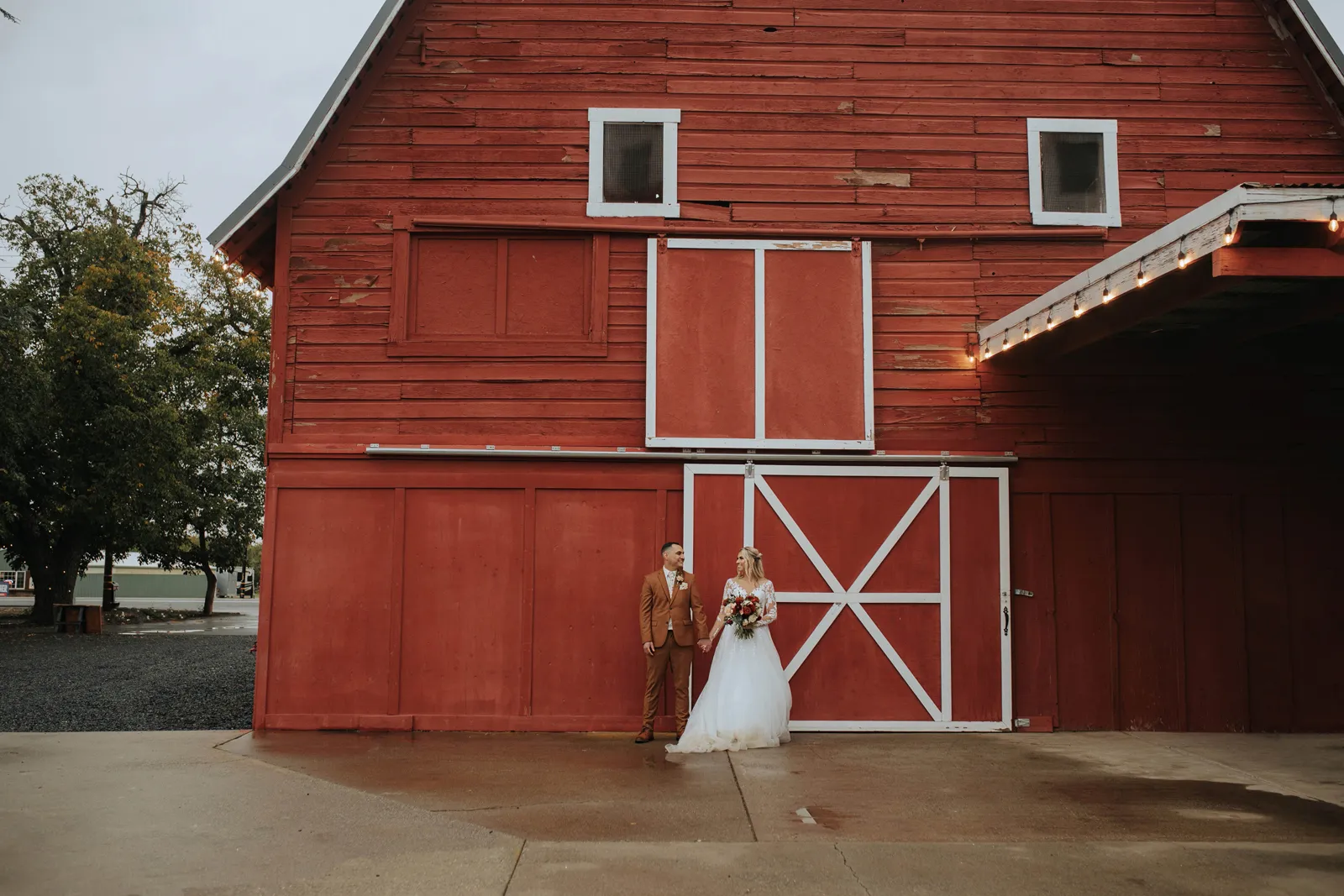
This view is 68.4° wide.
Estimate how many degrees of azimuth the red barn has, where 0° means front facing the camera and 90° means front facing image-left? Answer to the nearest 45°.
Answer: approximately 0°

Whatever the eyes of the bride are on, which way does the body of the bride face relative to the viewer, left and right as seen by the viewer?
facing the viewer

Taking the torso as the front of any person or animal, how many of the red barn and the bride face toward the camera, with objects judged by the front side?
2

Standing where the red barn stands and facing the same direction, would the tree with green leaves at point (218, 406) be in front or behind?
behind

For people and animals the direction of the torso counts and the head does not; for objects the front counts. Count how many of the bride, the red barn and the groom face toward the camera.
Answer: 3

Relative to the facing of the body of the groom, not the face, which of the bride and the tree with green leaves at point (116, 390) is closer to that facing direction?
the bride

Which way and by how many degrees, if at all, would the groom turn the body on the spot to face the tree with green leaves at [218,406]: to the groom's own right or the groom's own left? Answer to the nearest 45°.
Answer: approximately 135° to the groom's own right

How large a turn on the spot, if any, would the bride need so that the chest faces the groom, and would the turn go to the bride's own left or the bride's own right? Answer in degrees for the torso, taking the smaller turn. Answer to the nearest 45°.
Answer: approximately 90° to the bride's own right

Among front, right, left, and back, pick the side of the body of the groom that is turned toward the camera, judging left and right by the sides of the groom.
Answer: front
